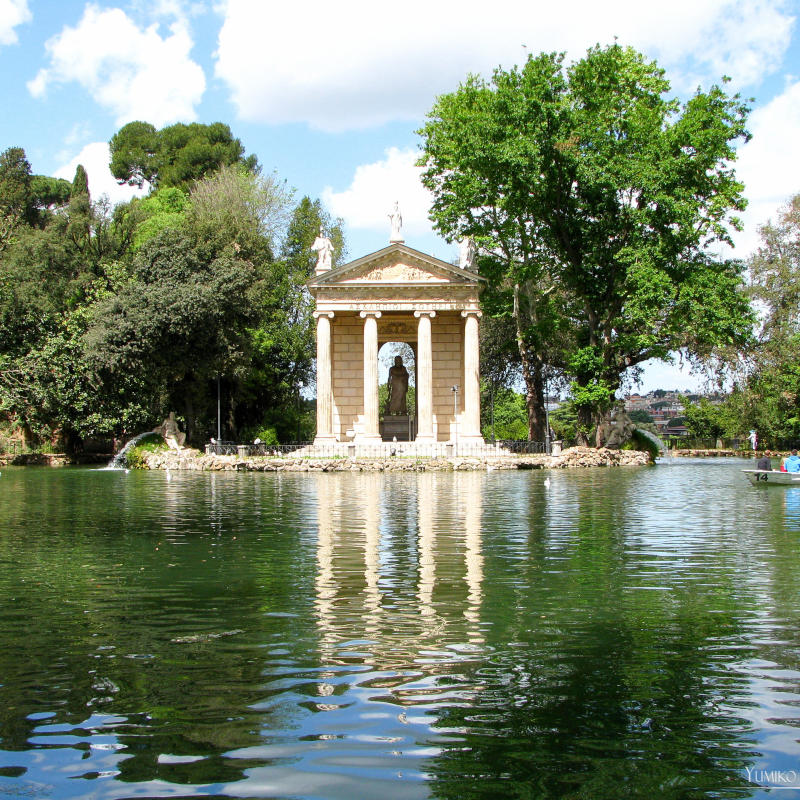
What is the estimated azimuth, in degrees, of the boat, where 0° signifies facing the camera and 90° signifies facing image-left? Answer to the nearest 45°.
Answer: approximately 90°

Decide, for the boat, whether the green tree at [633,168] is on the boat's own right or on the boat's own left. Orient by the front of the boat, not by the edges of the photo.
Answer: on the boat's own right
